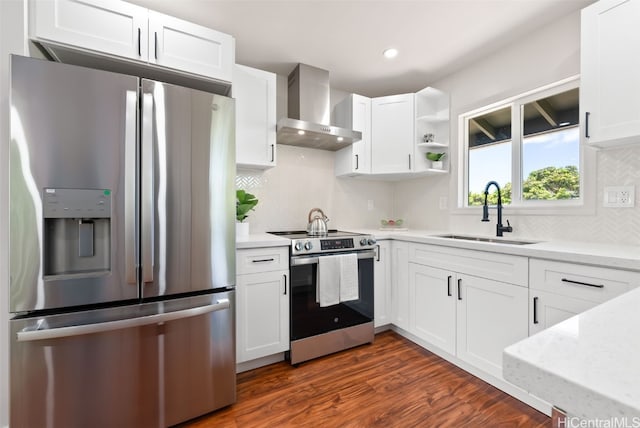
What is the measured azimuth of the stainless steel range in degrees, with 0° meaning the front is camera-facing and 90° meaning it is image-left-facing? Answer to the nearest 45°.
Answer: approximately 315°

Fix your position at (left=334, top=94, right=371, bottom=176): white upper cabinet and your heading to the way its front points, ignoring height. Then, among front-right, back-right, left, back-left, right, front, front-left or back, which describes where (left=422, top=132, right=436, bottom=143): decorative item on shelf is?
front-left

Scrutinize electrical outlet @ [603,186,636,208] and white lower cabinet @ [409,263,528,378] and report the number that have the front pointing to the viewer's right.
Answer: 0

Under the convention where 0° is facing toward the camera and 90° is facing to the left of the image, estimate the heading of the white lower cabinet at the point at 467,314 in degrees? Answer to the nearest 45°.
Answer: approximately 45°

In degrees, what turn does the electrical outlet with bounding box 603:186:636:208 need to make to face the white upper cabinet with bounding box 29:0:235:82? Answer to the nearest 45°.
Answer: approximately 45° to its right

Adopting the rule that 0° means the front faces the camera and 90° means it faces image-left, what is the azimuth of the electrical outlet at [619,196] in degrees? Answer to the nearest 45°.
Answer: approximately 0°

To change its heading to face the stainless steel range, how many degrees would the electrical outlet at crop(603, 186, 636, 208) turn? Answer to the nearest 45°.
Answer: approximately 45° to its right

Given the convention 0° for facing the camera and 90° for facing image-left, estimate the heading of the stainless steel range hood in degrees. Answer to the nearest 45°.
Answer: approximately 315°
